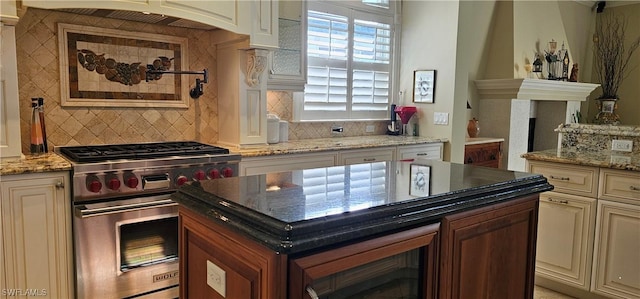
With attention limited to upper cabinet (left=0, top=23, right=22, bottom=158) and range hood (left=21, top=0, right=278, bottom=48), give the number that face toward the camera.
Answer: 2

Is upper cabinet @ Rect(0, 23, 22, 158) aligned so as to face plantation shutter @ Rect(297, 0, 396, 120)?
no

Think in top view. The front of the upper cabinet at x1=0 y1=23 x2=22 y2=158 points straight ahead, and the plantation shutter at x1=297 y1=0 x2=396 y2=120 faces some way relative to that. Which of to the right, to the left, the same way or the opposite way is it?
the same way

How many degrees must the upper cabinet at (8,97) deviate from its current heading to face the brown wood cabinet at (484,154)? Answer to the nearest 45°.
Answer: approximately 90° to its left

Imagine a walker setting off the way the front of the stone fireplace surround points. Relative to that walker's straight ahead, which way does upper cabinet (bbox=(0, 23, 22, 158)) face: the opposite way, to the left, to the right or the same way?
the same way

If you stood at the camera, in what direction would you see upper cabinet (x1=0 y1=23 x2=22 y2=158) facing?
facing the viewer

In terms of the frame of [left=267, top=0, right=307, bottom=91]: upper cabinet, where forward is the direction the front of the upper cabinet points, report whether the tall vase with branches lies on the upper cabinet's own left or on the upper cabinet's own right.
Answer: on the upper cabinet's own left

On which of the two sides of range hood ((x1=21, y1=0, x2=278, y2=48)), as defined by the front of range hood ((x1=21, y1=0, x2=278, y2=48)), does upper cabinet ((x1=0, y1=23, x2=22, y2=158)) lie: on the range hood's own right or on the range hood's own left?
on the range hood's own right

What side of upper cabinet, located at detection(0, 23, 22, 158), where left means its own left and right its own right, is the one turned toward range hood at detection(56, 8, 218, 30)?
left

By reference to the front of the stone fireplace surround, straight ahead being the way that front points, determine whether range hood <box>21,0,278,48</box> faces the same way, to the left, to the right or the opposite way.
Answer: the same way

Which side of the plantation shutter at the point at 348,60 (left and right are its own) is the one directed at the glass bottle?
right

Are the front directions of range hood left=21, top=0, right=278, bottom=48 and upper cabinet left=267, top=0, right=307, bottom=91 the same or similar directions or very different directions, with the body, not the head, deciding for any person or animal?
same or similar directions

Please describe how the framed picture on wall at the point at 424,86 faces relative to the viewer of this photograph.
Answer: facing the viewer and to the left of the viewer

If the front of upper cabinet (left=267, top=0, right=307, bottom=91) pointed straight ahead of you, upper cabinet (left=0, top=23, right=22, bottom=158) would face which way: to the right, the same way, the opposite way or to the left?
the same way

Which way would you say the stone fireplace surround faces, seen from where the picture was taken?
facing the viewer and to the right of the viewer

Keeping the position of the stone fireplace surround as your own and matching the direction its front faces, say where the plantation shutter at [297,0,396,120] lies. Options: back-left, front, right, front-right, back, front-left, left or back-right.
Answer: right

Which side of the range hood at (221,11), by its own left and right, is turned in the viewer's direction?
front
